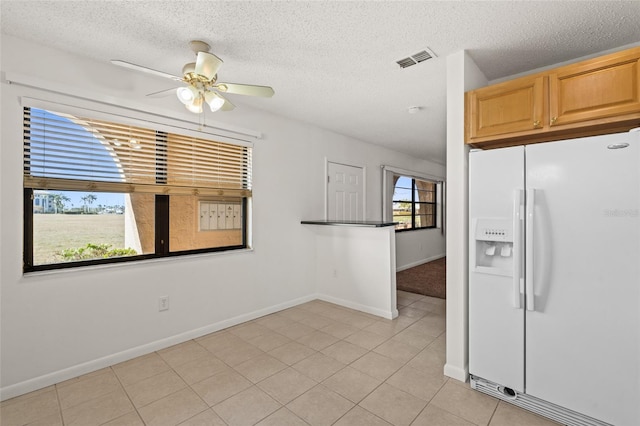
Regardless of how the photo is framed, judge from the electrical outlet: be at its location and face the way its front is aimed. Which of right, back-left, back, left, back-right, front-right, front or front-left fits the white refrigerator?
front

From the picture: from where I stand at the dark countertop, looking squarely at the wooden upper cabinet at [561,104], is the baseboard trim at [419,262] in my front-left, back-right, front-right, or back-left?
back-left

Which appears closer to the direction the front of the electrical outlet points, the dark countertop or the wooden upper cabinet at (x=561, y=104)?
the wooden upper cabinet

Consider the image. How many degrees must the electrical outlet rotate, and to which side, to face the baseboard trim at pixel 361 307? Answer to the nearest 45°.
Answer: approximately 45° to its left

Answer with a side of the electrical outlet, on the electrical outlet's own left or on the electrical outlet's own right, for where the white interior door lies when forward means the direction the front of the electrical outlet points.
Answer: on the electrical outlet's own left

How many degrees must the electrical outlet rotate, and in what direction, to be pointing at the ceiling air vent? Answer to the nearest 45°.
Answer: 0° — it already faces it

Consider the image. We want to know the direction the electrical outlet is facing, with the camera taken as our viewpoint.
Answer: facing the viewer and to the right of the viewer
